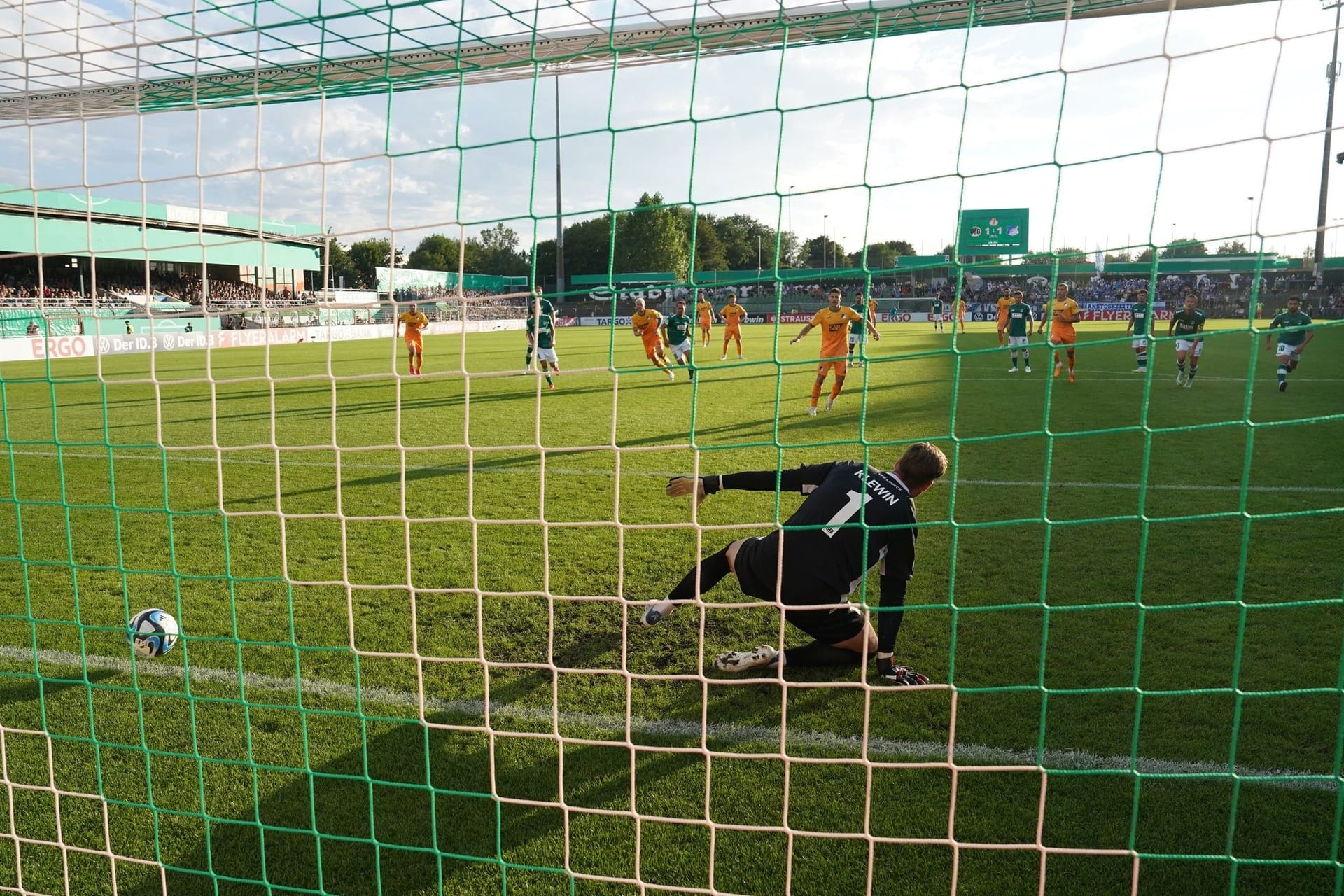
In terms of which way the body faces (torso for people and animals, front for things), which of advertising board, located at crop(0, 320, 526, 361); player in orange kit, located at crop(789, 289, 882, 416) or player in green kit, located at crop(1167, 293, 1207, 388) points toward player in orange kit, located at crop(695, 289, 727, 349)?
the advertising board

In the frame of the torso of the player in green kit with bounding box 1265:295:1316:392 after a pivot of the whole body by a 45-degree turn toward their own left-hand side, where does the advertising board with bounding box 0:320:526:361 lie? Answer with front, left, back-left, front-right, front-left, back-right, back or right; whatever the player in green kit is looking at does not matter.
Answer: back-right

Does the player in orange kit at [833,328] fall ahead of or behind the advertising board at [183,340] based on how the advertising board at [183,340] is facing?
ahead

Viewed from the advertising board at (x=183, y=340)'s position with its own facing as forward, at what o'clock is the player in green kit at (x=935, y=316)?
The player in green kit is roughly at 11 o'clock from the advertising board.

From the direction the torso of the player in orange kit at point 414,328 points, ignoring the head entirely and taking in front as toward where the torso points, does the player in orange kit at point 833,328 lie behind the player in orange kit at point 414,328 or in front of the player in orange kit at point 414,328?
in front

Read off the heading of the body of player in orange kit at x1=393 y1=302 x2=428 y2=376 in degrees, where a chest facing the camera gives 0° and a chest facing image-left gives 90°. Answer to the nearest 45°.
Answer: approximately 0°

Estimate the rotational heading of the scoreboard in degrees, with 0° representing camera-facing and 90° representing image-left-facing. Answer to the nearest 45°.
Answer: approximately 0°
